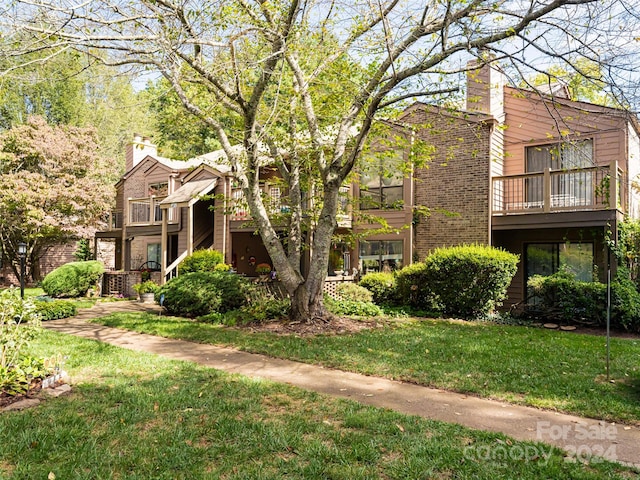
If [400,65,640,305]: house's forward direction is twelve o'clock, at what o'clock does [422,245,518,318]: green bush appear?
The green bush is roughly at 1 o'clock from the house.

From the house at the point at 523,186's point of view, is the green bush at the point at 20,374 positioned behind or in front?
in front

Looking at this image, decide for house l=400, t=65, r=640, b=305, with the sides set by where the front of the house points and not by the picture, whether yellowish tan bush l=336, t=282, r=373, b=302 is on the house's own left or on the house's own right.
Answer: on the house's own right

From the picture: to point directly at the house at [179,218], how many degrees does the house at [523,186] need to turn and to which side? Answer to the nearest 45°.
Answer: approximately 90° to its right

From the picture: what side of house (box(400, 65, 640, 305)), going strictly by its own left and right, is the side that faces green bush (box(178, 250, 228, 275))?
right

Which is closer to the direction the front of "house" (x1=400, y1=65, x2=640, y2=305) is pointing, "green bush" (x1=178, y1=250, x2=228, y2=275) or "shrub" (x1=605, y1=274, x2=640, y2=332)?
the shrub

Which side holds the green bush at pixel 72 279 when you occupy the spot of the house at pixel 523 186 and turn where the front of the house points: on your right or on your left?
on your right

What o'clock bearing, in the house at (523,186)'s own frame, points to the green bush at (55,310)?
The green bush is roughly at 2 o'clock from the house.

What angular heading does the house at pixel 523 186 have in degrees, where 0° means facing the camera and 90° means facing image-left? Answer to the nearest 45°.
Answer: approximately 0°

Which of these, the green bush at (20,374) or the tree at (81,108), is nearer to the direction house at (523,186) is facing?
the green bush

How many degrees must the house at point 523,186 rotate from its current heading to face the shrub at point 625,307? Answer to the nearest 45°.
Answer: approximately 45° to its left

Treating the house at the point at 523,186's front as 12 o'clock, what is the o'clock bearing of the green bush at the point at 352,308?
The green bush is roughly at 2 o'clock from the house.

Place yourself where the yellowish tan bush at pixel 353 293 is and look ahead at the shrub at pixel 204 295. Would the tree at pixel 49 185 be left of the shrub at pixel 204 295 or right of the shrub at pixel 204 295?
right

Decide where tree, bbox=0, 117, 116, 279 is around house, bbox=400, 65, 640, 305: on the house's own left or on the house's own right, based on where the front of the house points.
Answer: on the house's own right
